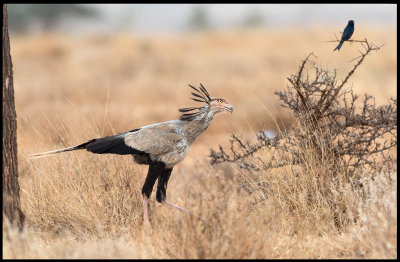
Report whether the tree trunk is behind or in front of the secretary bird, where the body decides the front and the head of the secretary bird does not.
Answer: behind

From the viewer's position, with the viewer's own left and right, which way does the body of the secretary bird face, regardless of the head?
facing to the right of the viewer

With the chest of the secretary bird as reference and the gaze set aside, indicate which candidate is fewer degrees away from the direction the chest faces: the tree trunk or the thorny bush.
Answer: the thorny bush

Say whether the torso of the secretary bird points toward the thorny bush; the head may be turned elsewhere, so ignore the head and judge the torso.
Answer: yes
